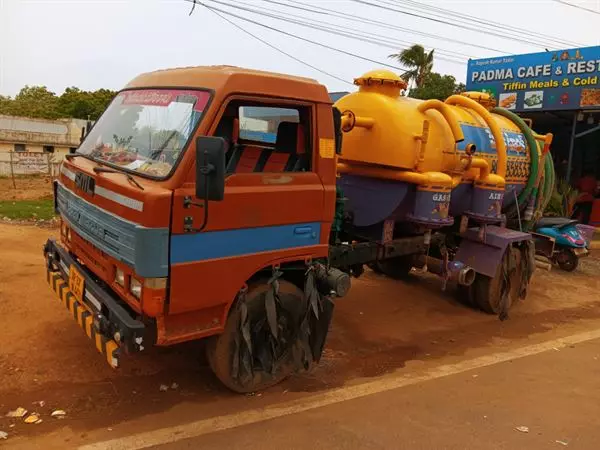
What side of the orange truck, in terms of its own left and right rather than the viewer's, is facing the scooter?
back

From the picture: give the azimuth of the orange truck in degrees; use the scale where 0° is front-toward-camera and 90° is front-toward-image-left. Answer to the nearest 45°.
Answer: approximately 45°

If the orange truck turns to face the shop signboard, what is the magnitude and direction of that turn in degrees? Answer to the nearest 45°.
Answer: approximately 180°

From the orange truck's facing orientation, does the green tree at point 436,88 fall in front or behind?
behind

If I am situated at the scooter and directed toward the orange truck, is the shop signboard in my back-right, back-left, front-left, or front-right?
back-right

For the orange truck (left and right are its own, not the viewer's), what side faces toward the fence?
right
